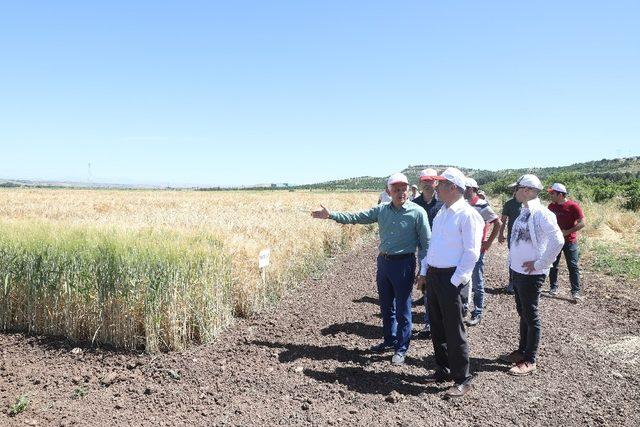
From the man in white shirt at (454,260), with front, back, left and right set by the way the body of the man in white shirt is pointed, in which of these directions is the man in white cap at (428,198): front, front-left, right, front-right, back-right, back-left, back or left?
back-right

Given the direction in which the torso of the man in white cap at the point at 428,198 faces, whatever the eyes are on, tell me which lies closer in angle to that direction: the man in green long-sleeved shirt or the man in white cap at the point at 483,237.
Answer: the man in green long-sleeved shirt

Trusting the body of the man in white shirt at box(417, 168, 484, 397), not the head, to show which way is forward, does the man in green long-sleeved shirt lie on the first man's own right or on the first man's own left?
on the first man's own right

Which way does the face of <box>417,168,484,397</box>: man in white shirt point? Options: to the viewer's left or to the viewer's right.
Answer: to the viewer's left

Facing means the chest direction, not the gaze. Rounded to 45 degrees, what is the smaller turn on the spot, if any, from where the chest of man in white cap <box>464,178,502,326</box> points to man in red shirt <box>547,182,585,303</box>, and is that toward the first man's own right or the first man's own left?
approximately 180°

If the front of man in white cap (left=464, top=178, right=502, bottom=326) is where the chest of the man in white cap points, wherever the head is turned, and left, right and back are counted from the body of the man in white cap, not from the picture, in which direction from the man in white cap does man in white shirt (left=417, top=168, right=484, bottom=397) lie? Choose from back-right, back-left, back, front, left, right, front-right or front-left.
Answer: front-left

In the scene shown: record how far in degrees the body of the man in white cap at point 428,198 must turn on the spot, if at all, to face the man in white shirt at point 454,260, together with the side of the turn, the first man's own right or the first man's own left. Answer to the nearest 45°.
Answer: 0° — they already face them

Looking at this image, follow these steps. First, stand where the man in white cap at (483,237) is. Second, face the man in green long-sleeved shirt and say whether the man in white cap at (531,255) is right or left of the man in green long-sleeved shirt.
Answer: left
